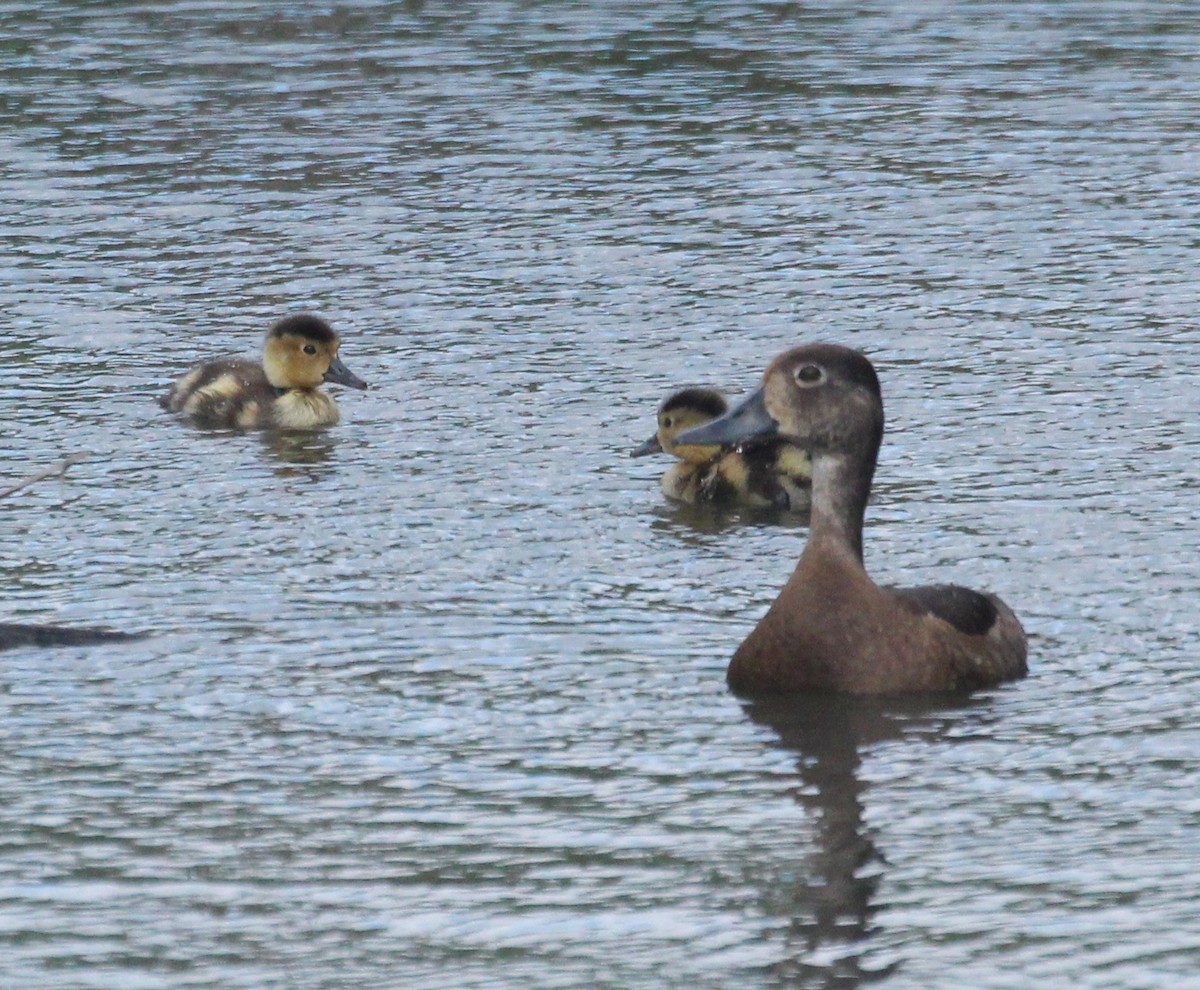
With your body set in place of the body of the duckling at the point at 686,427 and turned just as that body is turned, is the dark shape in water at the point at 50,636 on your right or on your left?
on your left

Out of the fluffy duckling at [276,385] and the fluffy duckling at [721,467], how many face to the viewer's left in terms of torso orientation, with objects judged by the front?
1

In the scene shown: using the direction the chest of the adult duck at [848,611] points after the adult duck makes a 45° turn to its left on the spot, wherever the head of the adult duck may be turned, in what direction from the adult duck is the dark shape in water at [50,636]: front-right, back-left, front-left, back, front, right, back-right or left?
right

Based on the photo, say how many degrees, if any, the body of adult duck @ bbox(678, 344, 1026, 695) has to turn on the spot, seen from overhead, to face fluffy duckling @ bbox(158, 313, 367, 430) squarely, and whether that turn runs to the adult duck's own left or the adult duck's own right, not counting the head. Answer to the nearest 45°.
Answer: approximately 90° to the adult duck's own right

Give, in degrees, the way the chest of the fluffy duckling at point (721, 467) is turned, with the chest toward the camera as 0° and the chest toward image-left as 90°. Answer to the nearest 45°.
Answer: approximately 90°

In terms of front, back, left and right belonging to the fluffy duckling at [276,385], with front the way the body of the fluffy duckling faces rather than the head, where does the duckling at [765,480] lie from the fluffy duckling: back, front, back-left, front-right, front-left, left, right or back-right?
front-right

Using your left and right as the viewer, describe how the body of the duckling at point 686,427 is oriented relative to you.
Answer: facing to the left of the viewer

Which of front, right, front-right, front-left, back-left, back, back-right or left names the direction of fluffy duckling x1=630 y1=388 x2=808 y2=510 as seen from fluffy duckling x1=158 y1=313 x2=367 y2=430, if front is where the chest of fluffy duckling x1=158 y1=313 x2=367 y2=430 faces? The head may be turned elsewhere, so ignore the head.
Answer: front-right

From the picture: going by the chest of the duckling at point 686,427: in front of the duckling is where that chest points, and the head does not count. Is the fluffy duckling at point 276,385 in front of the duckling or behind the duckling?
in front

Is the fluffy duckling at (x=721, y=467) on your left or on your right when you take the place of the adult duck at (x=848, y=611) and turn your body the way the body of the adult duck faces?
on your right

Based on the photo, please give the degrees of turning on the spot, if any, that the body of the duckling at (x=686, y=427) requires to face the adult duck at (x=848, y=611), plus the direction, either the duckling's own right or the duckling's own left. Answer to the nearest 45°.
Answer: approximately 90° to the duckling's own left

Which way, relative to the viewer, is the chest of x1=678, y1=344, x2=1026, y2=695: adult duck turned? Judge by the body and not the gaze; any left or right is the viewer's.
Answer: facing the viewer and to the left of the viewer

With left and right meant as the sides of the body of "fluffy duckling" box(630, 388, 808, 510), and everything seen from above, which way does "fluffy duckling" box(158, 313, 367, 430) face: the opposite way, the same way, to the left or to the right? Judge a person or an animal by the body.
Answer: the opposite way

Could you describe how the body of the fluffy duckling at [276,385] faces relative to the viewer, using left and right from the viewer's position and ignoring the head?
facing to the right of the viewer
